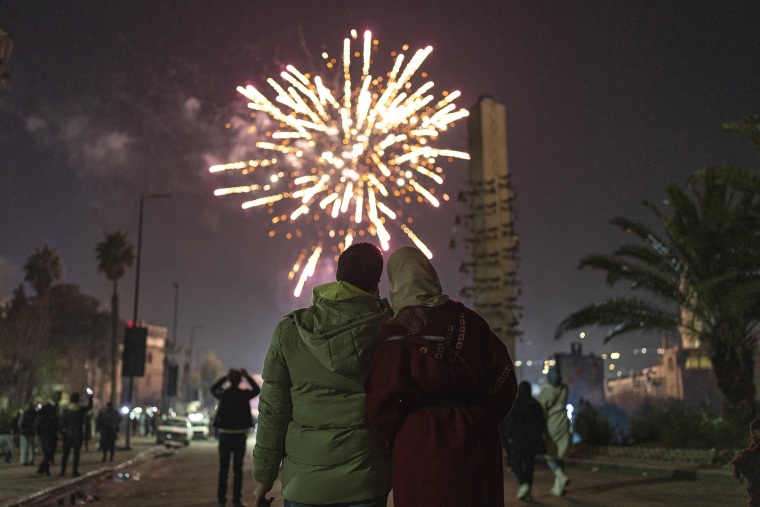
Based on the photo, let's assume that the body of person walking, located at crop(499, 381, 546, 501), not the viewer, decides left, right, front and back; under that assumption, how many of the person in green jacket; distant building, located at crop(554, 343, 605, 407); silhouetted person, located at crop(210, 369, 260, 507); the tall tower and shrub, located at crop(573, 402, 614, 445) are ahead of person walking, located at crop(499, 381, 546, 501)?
3

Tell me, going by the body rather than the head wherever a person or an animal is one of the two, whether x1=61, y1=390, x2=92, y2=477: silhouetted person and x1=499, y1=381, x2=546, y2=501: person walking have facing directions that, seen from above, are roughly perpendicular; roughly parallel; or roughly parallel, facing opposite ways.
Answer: roughly parallel

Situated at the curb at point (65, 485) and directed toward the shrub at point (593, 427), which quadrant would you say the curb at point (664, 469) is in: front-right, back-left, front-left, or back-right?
front-right

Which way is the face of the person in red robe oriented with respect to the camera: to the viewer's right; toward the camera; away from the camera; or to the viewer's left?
away from the camera

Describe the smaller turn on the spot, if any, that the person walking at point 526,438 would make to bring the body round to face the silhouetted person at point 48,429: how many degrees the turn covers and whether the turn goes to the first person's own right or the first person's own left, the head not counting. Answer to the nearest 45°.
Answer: approximately 45° to the first person's own left

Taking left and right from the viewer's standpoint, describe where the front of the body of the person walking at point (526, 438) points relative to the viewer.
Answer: facing away from the viewer

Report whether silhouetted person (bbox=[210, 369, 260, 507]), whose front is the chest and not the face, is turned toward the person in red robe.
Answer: no

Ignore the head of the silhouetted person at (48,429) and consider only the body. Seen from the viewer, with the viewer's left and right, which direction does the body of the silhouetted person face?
facing away from the viewer and to the right of the viewer

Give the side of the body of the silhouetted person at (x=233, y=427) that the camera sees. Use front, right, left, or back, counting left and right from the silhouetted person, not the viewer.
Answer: back

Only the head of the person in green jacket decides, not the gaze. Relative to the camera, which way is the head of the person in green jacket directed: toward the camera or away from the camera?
away from the camera

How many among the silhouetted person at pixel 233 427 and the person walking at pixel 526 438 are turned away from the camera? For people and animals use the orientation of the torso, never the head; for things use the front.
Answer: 2

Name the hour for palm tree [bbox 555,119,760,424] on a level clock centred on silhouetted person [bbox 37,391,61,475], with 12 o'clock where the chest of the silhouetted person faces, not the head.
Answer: The palm tree is roughly at 2 o'clock from the silhouetted person.

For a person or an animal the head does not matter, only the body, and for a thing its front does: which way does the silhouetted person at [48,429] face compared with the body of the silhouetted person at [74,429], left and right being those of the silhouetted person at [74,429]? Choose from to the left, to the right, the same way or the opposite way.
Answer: the same way

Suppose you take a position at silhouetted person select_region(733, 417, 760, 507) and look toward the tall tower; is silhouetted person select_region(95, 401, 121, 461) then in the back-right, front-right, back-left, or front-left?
front-left

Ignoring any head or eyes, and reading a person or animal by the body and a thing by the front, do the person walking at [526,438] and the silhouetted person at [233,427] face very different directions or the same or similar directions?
same or similar directions

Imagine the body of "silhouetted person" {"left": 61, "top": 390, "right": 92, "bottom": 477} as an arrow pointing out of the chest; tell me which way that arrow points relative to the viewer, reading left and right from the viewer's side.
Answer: facing away from the viewer and to the right of the viewer
